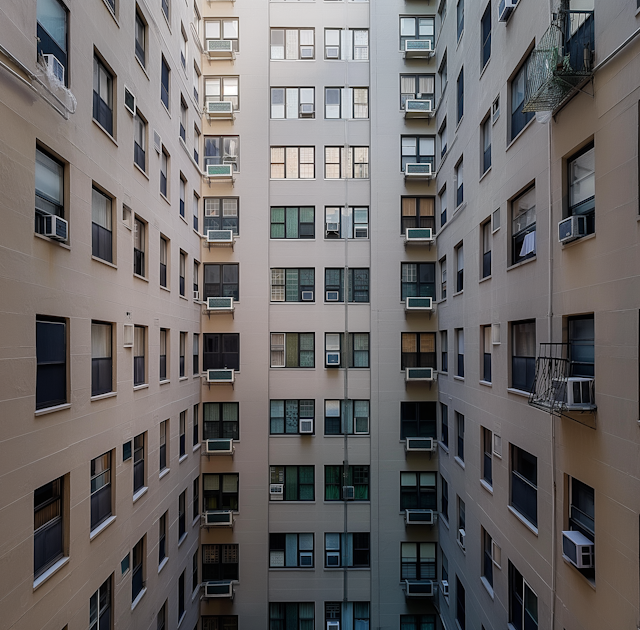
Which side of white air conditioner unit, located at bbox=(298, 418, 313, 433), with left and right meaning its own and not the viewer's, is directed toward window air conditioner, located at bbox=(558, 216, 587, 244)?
front

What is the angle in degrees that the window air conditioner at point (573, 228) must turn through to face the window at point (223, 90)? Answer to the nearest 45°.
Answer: approximately 90° to its right

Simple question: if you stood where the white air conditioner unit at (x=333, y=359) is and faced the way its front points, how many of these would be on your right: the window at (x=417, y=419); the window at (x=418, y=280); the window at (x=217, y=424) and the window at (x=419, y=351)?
1

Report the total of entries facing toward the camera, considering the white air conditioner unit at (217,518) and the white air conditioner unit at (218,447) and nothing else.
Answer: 2

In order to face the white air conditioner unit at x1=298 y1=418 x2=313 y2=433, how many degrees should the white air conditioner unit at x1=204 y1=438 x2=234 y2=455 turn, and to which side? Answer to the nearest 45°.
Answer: approximately 90° to its left

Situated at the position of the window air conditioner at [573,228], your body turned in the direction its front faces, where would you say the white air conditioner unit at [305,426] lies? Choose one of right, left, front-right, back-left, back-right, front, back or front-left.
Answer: right

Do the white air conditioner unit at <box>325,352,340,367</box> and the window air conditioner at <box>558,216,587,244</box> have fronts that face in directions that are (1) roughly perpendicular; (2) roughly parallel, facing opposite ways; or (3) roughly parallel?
roughly perpendicular

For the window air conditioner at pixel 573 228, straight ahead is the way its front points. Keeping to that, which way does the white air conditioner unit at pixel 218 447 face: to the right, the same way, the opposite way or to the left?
to the left

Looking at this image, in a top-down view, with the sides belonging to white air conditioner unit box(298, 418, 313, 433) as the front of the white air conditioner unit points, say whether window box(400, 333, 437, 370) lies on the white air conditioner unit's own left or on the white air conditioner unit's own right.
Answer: on the white air conditioner unit's own left
